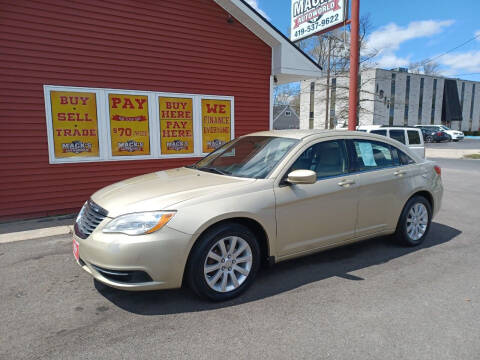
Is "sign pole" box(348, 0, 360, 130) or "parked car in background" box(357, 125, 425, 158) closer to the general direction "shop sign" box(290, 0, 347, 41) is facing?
the sign pole

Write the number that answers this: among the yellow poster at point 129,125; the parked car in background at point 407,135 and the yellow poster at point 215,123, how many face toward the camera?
2

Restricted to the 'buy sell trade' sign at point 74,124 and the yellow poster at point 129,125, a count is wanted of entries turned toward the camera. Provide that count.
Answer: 2

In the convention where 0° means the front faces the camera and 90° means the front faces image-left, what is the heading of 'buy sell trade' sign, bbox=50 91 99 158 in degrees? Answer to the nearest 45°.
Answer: approximately 0°

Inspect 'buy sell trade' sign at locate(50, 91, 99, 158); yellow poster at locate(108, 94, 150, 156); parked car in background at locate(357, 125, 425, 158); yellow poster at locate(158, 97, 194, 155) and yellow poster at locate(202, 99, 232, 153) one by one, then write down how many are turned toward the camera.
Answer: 4

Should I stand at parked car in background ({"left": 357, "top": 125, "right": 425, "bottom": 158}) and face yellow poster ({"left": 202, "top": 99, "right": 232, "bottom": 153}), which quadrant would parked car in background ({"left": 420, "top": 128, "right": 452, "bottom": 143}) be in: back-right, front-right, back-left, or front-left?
back-right

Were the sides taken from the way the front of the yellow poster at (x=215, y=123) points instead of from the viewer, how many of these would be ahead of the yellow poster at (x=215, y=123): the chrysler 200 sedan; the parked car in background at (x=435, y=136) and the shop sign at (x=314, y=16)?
1

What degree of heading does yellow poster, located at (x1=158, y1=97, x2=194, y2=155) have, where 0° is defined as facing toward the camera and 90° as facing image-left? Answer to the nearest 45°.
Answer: approximately 0°
